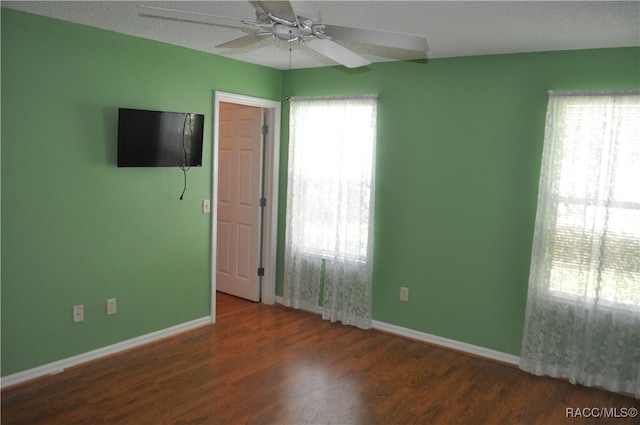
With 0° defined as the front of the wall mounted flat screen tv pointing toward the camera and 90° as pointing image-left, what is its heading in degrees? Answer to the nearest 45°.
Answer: approximately 315°

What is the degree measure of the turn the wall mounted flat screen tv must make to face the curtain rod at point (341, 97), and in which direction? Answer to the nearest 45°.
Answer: approximately 45° to its left

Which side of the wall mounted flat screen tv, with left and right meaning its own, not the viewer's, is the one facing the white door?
left

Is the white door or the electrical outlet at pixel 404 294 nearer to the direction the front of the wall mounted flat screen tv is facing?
the electrical outlet

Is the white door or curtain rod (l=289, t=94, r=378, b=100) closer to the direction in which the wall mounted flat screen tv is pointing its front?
the curtain rod

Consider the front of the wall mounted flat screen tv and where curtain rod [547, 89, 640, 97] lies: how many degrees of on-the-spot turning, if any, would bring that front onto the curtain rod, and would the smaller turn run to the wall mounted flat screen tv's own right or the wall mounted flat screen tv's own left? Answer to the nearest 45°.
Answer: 0° — it already faces it

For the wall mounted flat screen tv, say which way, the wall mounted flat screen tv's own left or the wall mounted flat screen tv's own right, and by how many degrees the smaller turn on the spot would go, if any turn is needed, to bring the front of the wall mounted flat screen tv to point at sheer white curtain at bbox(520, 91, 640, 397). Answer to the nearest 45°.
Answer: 0° — it already faces it

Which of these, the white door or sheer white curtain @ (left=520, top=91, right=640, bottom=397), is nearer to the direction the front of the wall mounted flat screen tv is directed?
the sheer white curtain

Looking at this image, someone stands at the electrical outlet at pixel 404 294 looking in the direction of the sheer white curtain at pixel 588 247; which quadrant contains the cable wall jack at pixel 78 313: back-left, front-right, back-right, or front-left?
back-right

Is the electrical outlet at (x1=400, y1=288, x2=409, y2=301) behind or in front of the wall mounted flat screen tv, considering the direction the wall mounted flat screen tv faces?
in front
